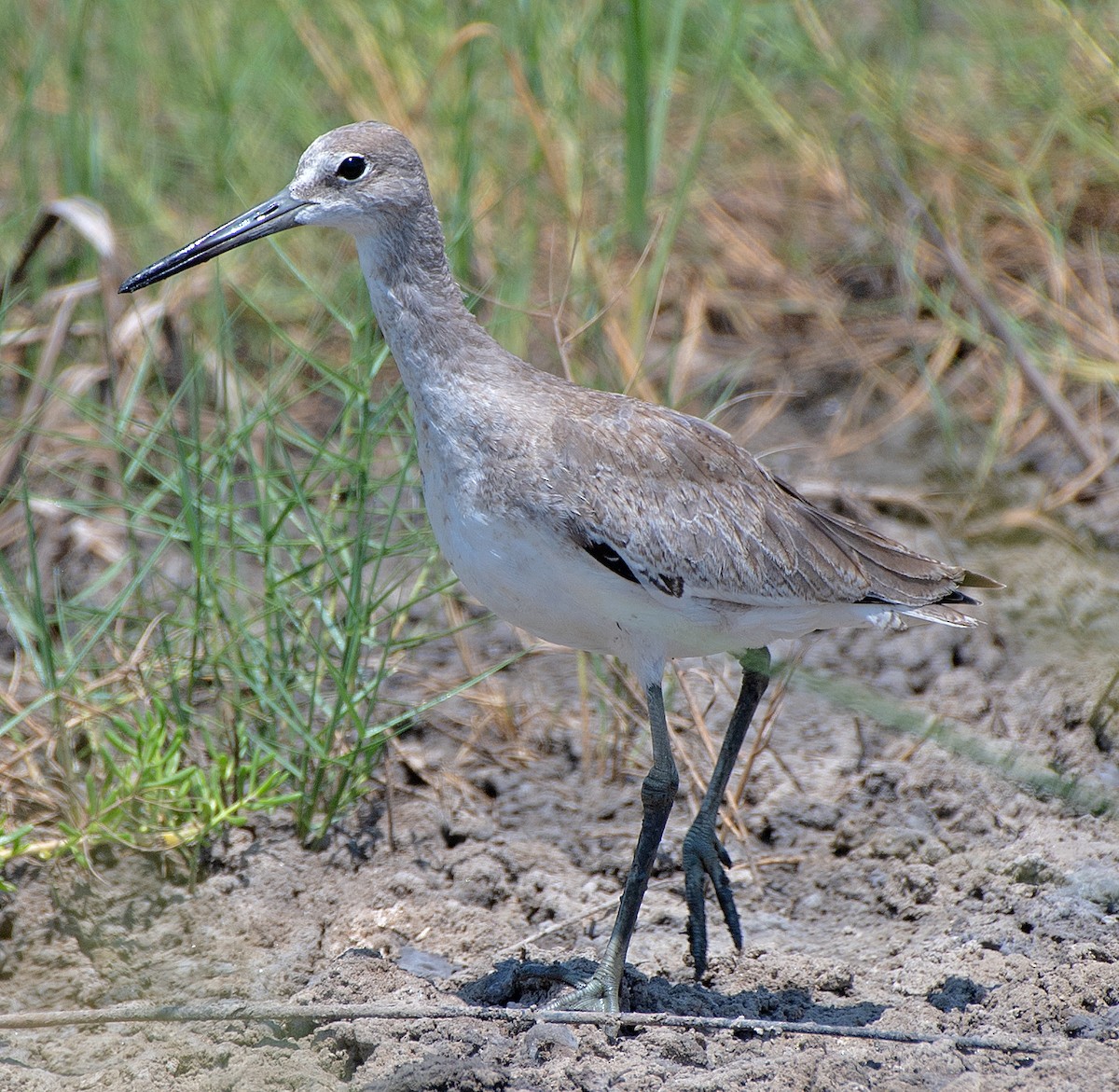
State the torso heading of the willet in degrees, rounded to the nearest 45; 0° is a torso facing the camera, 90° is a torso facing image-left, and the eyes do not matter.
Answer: approximately 90°

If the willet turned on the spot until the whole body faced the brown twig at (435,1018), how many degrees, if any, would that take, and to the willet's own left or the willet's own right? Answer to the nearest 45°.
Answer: approximately 45° to the willet's own left
